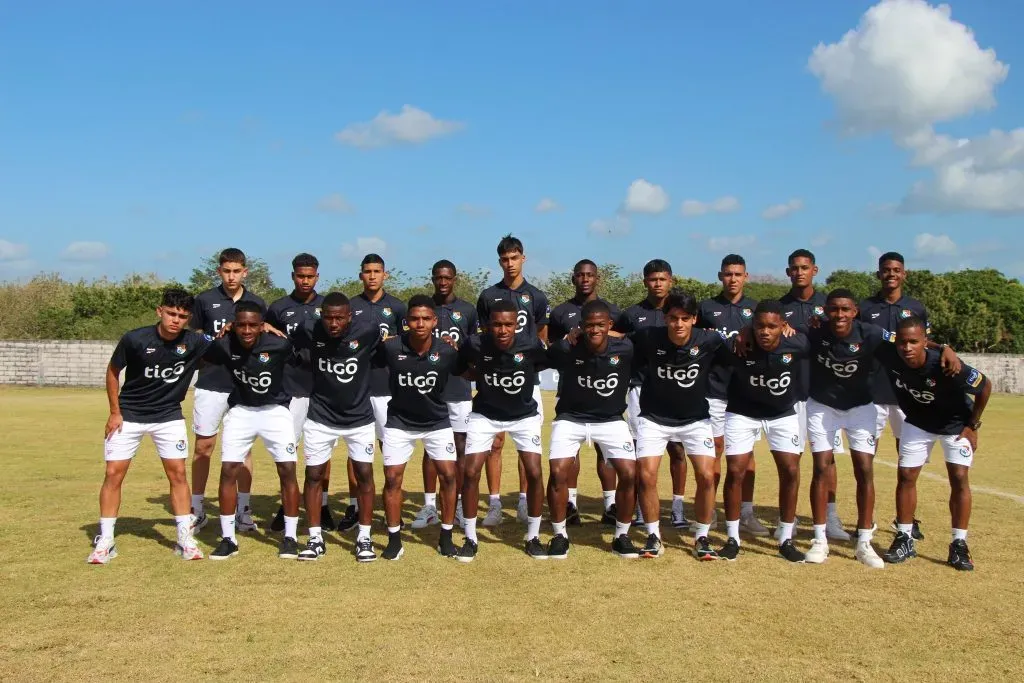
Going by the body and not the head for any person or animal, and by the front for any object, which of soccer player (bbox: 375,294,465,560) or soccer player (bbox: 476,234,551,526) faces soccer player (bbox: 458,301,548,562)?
soccer player (bbox: 476,234,551,526)

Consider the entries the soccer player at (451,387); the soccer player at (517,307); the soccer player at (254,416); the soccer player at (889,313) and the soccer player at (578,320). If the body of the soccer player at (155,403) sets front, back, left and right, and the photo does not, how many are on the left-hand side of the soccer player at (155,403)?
5

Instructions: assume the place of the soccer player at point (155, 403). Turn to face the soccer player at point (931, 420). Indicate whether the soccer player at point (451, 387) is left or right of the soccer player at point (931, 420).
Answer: left

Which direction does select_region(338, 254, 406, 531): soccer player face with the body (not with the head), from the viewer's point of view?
toward the camera

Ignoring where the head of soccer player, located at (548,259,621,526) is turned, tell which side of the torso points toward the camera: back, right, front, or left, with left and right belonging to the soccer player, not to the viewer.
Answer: front

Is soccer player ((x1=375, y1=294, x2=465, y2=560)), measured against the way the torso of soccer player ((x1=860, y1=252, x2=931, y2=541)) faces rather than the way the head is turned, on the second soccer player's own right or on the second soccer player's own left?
on the second soccer player's own right

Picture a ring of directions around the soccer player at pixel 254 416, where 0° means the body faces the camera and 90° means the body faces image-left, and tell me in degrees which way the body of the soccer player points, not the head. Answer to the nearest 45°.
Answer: approximately 0°

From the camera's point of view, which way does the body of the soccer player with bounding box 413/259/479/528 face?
toward the camera

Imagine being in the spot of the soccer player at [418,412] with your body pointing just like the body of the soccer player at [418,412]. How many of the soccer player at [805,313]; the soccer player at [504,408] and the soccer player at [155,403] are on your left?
2

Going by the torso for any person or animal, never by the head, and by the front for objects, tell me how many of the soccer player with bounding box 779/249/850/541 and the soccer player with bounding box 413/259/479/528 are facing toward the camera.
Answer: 2

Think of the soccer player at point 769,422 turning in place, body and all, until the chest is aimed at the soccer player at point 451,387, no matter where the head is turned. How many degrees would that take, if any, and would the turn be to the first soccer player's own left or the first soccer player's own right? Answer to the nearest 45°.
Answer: approximately 90° to the first soccer player's own right

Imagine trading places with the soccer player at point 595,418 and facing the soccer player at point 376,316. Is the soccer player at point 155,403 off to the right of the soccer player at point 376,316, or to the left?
left

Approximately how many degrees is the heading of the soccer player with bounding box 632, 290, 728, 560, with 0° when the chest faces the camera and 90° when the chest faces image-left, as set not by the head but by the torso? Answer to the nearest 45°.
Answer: approximately 0°

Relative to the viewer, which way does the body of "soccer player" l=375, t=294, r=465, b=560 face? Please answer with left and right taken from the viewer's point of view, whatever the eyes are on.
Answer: facing the viewer

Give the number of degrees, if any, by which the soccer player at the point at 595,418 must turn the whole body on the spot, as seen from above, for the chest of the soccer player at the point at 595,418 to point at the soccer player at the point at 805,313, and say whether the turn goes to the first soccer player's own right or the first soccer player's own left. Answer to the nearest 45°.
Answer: approximately 135° to the first soccer player's own left

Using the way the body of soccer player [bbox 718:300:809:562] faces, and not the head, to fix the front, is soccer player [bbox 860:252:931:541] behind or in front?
behind
